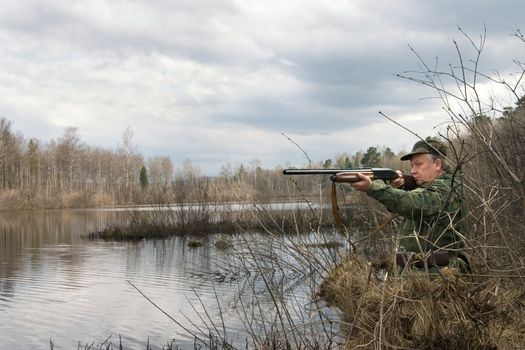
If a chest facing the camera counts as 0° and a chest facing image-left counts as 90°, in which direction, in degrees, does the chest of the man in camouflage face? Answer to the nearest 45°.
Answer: approximately 90°
